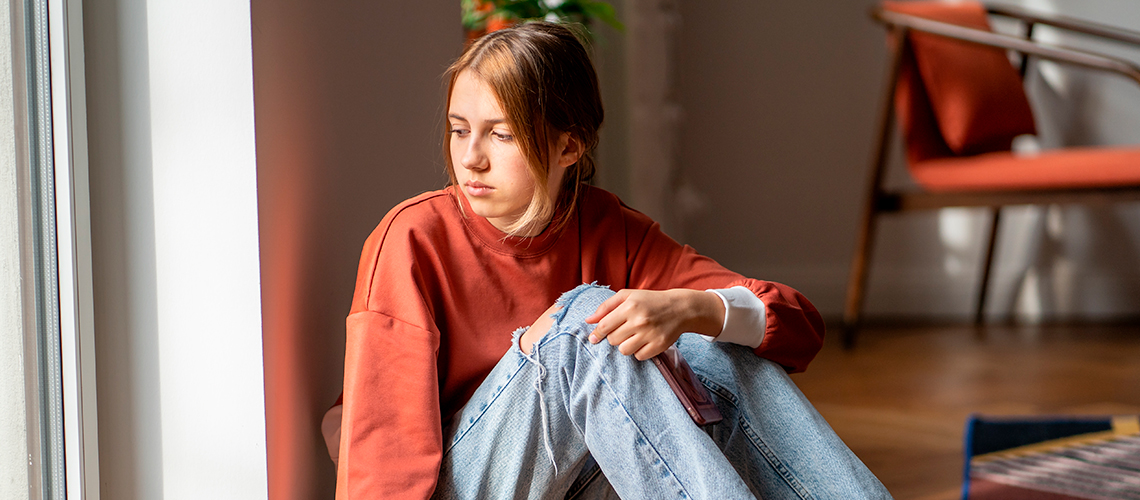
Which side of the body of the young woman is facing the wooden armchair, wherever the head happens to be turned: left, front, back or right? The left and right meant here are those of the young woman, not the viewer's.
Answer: left

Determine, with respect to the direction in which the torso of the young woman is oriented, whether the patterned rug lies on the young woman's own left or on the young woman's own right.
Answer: on the young woman's own left

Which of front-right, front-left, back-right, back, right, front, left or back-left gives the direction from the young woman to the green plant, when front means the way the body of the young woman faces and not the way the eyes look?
back-left

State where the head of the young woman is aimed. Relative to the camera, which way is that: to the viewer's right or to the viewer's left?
to the viewer's left
